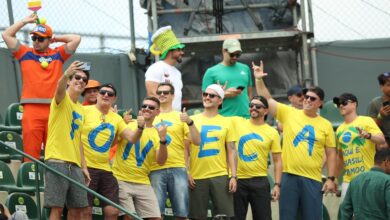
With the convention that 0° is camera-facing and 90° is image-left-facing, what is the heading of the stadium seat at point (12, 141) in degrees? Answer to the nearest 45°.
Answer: approximately 0°

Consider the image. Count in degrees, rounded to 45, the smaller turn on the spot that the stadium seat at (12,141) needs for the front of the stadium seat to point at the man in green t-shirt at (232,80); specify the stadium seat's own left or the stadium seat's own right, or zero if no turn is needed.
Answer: approximately 90° to the stadium seat's own left

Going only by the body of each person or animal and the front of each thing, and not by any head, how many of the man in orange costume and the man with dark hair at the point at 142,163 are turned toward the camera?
2

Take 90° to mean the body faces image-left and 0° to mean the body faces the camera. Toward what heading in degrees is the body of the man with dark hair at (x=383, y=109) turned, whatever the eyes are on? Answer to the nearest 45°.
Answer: approximately 315°

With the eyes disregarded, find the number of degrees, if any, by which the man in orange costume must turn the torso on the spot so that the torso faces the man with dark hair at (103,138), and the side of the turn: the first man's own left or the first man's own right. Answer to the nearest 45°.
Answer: approximately 45° to the first man's own left

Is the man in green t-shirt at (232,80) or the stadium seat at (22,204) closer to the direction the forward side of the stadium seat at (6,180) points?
the stadium seat

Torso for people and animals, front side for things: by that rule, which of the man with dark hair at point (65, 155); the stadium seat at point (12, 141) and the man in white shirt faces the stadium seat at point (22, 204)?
the stadium seat at point (12, 141)

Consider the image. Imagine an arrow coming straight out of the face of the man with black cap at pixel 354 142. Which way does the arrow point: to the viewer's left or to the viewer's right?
to the viewer's left
